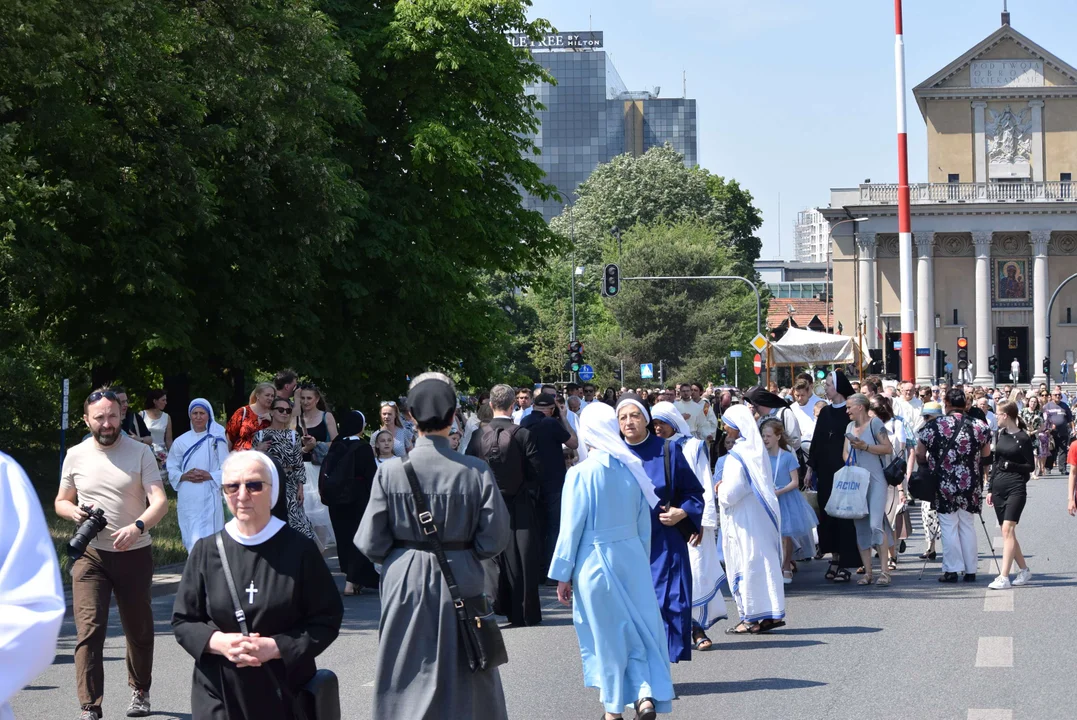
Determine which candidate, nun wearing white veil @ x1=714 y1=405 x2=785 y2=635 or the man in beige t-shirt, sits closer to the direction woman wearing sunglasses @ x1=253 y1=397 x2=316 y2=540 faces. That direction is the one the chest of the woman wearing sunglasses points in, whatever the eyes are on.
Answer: the man in beige t-shirt

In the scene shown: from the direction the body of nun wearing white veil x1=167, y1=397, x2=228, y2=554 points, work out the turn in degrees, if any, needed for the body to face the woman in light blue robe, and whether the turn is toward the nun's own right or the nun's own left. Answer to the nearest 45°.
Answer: approximately 45° to the nun's own left

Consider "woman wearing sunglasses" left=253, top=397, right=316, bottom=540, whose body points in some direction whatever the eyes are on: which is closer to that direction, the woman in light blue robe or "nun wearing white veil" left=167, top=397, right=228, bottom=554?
the woman in light blue robe

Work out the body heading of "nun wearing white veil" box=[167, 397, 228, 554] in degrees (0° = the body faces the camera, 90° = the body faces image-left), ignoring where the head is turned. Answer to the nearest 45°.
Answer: approximately 0°

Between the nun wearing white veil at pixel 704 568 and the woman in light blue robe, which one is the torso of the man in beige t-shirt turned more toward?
the woman in light blue robe

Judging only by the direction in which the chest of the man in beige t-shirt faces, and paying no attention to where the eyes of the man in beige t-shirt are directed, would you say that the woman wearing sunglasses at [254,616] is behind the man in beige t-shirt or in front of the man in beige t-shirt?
in front

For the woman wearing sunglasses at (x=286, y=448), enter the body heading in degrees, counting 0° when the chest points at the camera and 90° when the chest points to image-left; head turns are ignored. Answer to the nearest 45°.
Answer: approximately 0°

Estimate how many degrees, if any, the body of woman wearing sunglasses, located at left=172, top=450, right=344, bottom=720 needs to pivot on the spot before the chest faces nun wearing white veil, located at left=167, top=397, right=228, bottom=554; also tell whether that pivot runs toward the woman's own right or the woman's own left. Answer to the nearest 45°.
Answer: approximately 180°

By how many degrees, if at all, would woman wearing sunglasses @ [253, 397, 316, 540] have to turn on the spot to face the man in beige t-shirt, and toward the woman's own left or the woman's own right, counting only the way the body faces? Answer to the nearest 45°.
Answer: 0° — they already face them

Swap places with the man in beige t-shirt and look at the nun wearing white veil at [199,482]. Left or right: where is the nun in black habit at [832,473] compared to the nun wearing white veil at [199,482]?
right

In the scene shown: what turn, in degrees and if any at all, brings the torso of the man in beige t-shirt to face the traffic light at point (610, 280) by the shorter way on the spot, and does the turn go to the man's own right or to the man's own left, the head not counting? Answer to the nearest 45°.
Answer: approximately 135° to the man's own left
